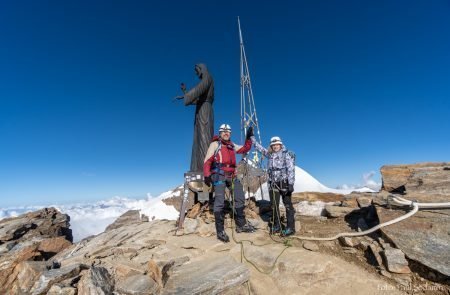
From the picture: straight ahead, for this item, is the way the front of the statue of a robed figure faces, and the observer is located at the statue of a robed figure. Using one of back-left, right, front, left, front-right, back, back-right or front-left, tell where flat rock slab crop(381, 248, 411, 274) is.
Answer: back-left

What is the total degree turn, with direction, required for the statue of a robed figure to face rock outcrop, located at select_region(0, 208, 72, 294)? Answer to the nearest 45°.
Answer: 0° — it already faces it

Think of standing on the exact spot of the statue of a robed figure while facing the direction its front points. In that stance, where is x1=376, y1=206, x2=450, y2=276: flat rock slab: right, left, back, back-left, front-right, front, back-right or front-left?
back-left

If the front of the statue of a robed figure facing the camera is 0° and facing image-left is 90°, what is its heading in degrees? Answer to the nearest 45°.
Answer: approximately 90°

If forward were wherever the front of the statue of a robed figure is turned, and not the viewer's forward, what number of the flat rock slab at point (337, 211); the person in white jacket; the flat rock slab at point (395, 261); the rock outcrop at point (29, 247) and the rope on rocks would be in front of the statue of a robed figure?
1

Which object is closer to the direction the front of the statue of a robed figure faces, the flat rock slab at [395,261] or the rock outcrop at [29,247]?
the rock outcrop

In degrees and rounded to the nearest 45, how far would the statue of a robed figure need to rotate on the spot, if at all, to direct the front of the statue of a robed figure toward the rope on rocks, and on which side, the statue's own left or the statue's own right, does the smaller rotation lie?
approximately 135° to the statue's own left
